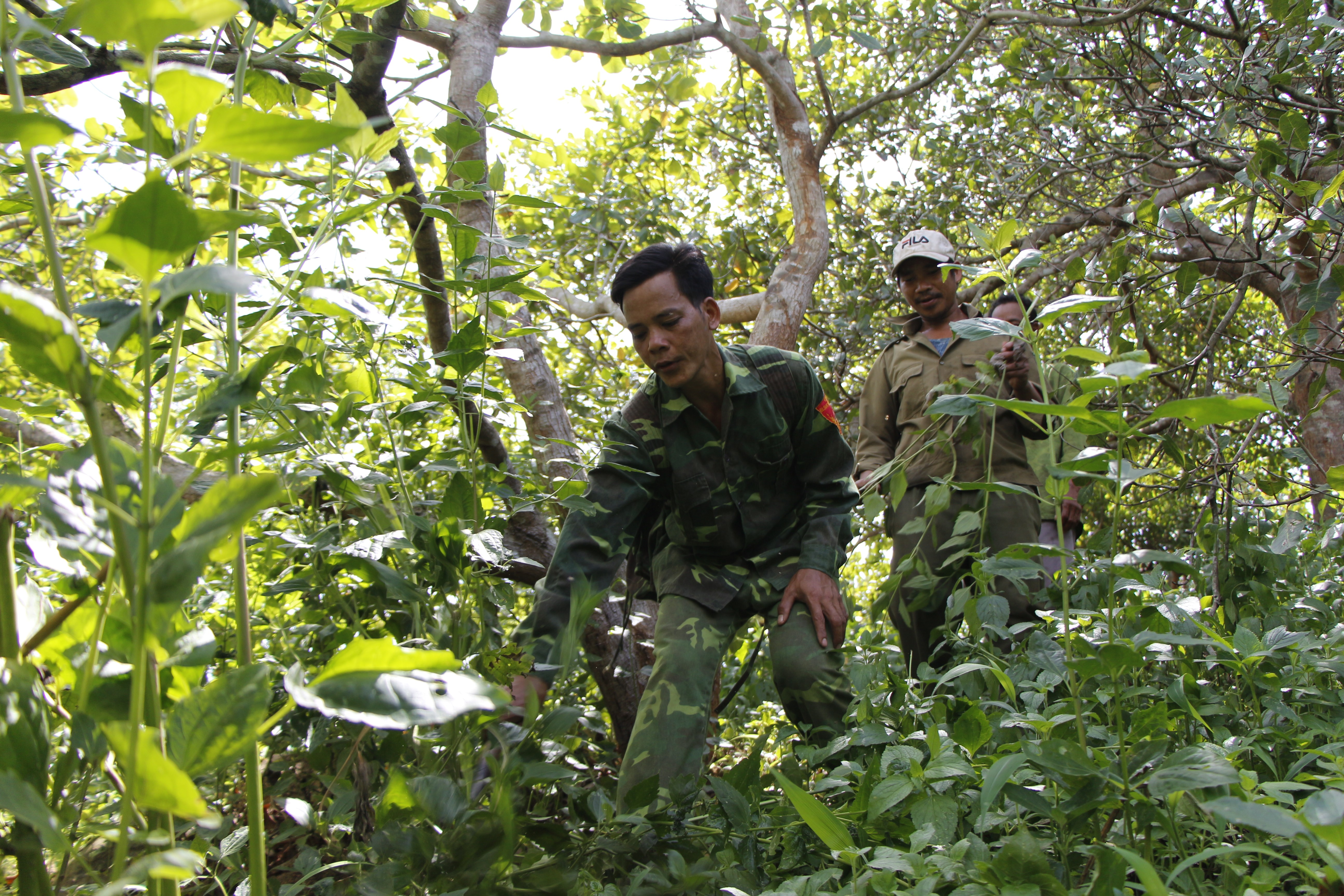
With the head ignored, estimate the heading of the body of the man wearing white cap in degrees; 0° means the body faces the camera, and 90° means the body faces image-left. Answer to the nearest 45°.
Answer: approximately 0°

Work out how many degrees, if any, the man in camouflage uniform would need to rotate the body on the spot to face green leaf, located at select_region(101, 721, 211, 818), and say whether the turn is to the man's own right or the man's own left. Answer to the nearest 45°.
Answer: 0° — they already face it

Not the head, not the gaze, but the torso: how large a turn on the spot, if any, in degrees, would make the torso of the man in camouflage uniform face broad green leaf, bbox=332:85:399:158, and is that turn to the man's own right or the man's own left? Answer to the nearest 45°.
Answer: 0° — they already face it

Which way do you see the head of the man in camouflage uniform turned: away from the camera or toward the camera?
toward the camera

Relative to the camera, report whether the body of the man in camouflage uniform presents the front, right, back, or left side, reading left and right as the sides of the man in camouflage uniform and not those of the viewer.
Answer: front

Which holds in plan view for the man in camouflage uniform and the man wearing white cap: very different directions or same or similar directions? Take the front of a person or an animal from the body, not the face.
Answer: same or similar directions

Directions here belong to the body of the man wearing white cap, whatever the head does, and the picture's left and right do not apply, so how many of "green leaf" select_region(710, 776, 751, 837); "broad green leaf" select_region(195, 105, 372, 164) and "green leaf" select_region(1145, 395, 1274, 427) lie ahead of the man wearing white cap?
3

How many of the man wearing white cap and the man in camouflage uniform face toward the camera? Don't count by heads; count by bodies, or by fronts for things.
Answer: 2

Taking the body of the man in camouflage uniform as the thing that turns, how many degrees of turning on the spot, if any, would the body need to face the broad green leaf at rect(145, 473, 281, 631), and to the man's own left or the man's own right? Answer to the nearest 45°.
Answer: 0° — they already face it

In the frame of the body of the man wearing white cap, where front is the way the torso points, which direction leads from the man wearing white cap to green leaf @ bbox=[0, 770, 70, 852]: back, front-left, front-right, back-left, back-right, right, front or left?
front

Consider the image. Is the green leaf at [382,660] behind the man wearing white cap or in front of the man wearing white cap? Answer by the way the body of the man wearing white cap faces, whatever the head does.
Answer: in front
